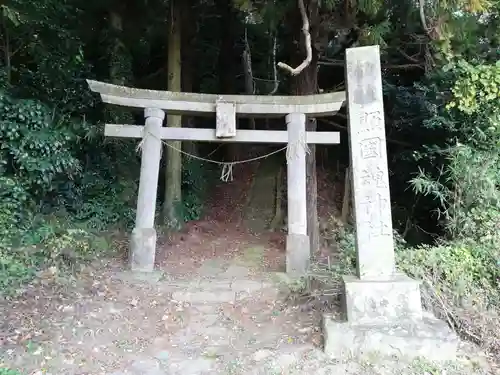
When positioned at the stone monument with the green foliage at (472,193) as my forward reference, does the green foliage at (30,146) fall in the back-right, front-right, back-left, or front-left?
back-left

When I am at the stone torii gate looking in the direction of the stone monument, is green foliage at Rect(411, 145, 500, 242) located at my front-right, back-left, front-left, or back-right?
front-left

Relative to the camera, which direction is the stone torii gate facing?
toward the camera

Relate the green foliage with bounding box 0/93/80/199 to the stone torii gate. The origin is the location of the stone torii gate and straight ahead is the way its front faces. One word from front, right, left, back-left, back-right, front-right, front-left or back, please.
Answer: right

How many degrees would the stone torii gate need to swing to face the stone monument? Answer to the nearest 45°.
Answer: approximately 45° to its left

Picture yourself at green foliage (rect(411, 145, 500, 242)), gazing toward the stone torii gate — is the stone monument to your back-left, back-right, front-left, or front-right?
front-left

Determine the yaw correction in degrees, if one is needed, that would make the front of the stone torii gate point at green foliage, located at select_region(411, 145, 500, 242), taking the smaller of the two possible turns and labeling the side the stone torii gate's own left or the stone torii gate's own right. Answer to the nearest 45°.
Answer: approximately 90° to the stone torii gate's own left

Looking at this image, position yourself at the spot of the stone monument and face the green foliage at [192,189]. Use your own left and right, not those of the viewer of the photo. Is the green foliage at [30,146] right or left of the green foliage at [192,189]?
left

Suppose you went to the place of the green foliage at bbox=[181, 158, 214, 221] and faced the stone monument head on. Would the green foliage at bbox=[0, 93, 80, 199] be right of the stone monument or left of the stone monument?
right

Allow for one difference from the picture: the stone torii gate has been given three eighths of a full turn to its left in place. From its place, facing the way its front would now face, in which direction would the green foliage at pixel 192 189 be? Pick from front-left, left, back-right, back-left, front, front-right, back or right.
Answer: front-left
